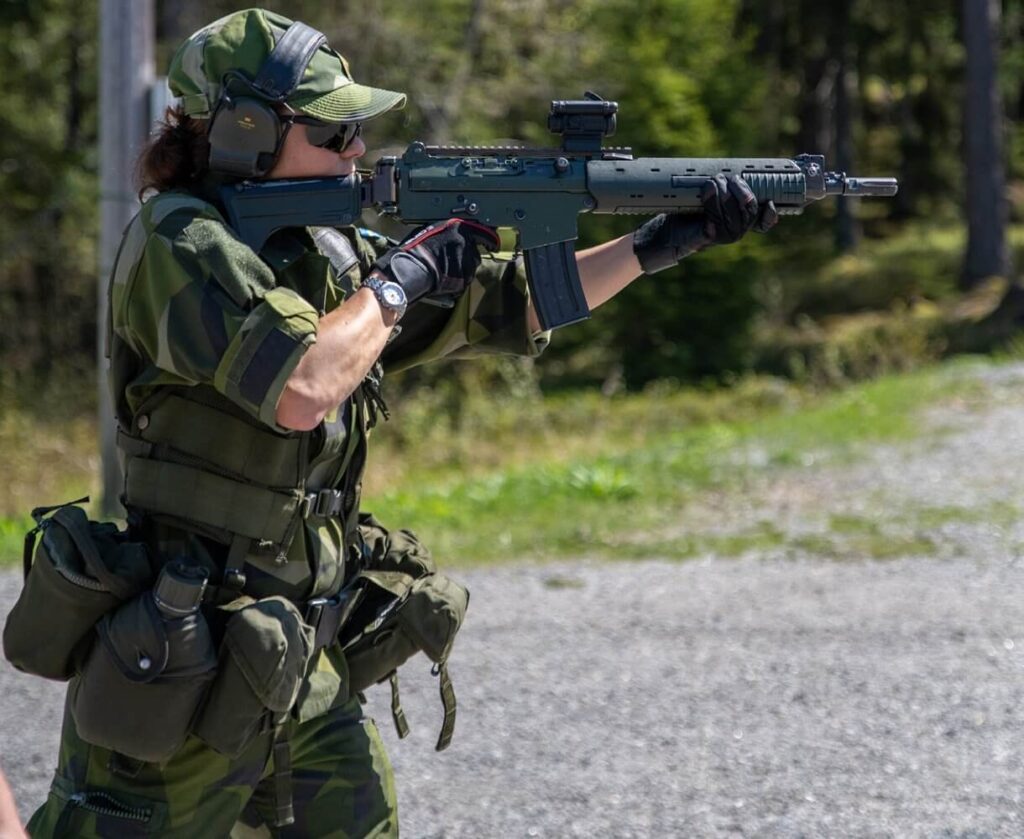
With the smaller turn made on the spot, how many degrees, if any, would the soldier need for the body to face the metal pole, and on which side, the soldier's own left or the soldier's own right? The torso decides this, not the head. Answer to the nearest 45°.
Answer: approximately 90° to the soldier's own left

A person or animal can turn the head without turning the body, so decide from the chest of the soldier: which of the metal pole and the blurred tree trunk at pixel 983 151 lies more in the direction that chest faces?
the blurred tree trunk

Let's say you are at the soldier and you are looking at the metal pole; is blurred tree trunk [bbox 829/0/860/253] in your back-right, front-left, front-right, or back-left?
front-right

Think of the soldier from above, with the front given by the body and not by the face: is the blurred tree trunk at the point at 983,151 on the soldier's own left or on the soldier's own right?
on the soldier's own left

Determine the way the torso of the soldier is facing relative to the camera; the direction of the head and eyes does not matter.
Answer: to the viewer's right

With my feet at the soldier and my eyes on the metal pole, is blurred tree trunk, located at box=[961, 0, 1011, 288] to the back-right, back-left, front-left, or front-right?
front-right

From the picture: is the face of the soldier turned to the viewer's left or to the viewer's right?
to the viewer's right

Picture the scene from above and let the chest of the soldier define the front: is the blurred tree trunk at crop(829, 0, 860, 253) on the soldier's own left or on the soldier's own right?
on the soldier's own left
